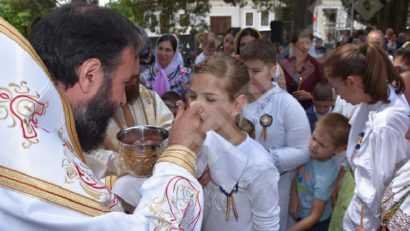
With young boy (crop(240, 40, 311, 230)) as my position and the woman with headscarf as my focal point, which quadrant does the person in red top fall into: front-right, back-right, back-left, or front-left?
front-right

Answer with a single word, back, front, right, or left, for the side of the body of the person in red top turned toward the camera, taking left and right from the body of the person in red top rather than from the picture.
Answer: front

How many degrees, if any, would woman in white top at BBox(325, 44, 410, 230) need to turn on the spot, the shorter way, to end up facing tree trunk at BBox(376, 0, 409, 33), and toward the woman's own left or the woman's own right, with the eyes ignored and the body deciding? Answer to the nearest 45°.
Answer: approximately 90° to the woman's own right

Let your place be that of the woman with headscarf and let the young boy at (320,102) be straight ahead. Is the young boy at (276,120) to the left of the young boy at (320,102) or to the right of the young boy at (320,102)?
right

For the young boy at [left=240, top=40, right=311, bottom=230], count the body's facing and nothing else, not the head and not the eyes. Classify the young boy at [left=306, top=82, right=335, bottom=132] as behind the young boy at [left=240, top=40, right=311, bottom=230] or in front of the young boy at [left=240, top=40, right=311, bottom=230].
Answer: behind

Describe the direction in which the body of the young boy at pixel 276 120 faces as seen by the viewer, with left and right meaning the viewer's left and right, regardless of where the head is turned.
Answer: facing the viewer and to the left of the viewer

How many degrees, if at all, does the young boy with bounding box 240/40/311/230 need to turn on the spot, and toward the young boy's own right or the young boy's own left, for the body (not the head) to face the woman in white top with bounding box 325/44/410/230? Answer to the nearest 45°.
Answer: approximately 90° to the young boy's own left

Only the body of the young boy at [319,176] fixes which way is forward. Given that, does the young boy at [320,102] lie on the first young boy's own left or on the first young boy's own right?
on the first young boy's own right

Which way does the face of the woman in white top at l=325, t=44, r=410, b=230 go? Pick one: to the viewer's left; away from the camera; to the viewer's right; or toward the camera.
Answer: to the viewer's left

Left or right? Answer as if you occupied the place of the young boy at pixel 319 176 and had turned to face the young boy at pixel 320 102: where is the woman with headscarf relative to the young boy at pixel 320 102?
left

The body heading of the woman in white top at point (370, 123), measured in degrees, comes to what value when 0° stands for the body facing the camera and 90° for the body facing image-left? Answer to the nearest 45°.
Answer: approximately 90°

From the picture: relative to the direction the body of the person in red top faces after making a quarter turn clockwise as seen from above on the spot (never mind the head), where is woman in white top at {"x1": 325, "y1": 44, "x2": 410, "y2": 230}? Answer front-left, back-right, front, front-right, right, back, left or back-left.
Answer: left

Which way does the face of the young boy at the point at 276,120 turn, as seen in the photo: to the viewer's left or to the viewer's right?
to the viewer's left

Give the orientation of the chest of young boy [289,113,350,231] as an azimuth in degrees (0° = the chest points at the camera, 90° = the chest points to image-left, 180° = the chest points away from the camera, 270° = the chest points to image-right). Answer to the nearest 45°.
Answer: approximately 45°

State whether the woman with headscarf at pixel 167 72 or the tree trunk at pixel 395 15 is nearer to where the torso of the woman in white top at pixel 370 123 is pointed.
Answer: the woman with headscarf

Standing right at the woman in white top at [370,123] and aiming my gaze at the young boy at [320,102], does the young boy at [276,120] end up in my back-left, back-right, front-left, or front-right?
front-left

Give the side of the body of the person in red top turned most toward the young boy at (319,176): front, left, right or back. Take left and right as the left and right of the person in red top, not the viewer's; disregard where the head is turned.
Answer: front
